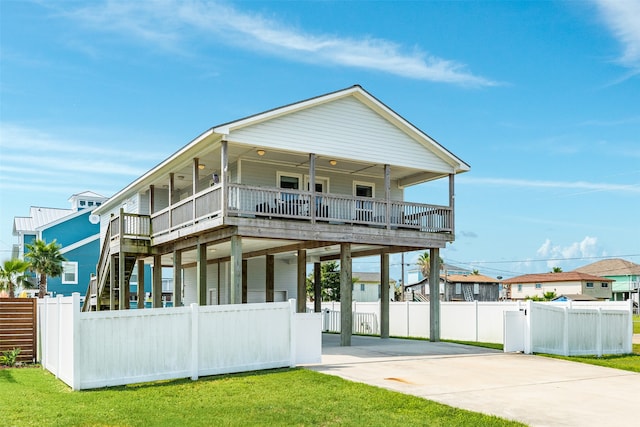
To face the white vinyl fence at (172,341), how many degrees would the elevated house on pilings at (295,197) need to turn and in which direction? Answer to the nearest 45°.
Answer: approximately 45° to its right

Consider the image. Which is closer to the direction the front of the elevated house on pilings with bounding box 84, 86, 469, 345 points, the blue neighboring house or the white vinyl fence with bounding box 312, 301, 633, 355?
the white vinyl fence

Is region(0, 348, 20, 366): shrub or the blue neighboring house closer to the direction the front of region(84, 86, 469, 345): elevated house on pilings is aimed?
the shrub

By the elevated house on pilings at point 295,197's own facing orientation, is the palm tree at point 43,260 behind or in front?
behind

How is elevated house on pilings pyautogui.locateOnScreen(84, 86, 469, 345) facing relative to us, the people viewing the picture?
facing the viewer and to the right of the viewer

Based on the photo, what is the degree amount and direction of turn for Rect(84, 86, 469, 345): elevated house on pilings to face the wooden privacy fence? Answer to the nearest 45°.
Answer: approximately 90° to its right

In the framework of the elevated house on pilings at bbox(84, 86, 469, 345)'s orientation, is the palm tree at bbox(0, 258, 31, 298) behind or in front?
behind

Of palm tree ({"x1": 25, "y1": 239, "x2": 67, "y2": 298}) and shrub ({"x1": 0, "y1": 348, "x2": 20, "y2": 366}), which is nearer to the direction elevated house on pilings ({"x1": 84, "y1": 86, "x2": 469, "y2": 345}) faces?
the shrub
